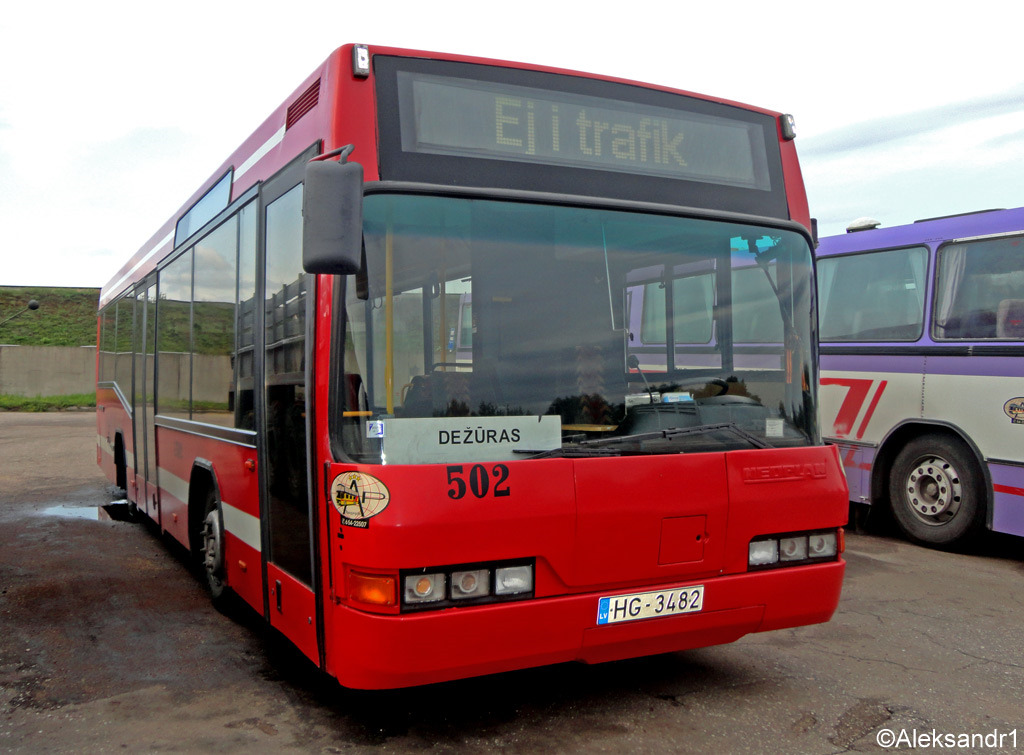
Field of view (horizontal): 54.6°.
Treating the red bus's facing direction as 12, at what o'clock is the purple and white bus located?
The purple and white bus is roughly at 9 o'clock from the red bus.

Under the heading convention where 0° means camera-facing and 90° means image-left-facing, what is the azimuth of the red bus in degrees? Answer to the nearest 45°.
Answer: approximately 315°
